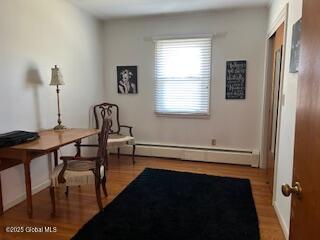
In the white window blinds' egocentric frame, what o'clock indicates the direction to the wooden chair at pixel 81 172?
The wooden chair is roughly at 1 o'clock from the white window blinds.

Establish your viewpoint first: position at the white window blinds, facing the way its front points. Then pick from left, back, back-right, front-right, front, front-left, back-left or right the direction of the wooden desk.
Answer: front-right

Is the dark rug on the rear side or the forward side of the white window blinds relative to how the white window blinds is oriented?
on the forward side

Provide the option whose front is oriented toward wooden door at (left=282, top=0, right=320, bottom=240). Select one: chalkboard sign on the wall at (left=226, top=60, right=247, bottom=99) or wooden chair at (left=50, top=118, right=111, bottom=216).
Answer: the chalkboard sign on the wall

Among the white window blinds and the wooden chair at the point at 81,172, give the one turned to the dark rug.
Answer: the white window blinds

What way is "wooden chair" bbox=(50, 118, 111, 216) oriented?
to the viewer's left

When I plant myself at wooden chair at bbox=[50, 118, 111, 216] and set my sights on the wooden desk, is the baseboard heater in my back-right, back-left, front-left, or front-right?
back-right

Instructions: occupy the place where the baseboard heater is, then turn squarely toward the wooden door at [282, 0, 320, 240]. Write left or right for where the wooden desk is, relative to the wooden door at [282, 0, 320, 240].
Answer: right

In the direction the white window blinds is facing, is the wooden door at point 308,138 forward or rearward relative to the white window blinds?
forward

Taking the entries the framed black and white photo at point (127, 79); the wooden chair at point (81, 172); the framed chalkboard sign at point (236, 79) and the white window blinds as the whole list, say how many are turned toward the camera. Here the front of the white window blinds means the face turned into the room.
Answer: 3

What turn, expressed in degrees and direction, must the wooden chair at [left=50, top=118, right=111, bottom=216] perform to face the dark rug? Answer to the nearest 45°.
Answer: approximately 180°
